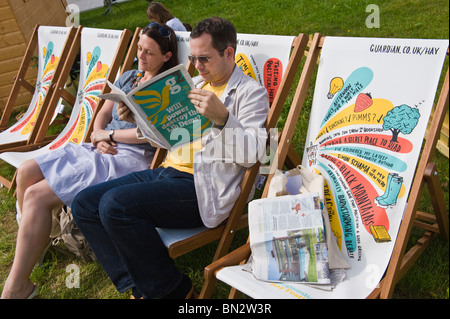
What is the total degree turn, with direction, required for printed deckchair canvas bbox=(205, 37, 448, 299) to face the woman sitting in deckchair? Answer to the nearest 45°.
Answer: approximately 45° to its right

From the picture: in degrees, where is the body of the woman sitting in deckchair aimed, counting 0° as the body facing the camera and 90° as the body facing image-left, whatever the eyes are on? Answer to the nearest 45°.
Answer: approximately 45°

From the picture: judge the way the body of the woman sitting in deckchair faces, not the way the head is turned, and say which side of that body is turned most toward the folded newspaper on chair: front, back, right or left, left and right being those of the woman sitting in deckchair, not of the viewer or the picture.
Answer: left

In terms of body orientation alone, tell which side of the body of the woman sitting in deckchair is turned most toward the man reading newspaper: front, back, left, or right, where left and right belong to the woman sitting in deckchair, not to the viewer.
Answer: left

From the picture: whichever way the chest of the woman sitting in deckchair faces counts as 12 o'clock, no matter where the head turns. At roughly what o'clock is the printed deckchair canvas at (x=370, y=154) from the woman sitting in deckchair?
The printed deckchair canvas is roughly at 9 o'clock from the woman sitting in deckchair.
